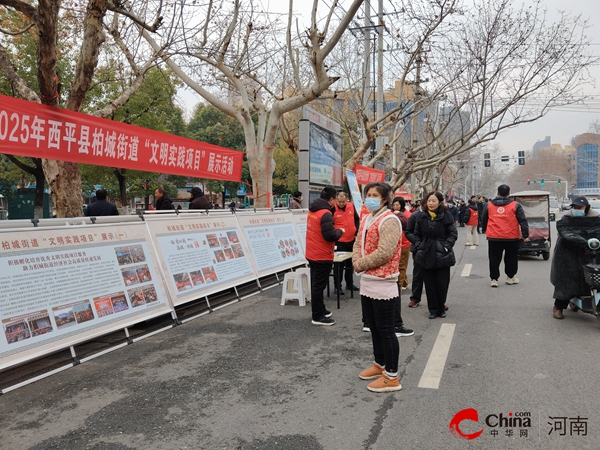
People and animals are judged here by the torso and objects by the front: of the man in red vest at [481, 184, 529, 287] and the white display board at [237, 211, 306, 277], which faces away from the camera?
the man in red vest

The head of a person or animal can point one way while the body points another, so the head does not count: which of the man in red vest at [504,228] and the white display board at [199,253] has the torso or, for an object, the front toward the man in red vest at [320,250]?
the white display board

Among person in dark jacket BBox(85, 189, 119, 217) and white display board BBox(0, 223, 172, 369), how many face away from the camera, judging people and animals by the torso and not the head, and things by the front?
1

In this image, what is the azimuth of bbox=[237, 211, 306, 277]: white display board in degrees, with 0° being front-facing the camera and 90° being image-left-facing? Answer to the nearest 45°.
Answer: approximately 315°

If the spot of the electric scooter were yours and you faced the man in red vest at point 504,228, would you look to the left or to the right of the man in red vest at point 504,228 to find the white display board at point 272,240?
left

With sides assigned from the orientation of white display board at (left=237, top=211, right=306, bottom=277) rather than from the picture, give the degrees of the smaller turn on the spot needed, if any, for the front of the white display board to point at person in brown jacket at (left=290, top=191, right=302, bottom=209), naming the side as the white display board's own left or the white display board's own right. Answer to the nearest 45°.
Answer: approximately 135° to the white display board's own left

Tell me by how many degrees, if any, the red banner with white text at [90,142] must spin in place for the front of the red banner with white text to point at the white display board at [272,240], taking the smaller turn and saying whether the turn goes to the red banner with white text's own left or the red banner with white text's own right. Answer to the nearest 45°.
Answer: approximately 90° to the red banner with white text's own left

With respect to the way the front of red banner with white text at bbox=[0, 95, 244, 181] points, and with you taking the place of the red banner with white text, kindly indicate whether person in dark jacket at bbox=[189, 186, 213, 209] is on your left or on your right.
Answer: on your left

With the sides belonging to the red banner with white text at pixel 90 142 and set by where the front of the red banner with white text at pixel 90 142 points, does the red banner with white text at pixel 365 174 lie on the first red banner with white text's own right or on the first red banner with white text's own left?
on the first red banner with white text's own left

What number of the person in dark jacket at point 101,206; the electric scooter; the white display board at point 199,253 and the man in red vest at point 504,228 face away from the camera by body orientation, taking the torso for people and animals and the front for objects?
2
